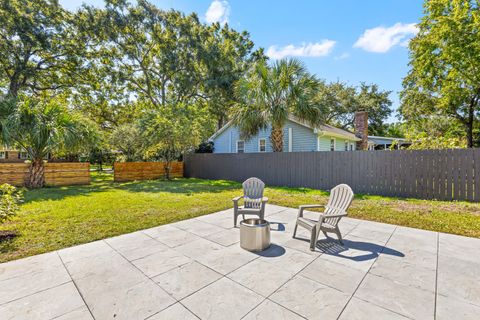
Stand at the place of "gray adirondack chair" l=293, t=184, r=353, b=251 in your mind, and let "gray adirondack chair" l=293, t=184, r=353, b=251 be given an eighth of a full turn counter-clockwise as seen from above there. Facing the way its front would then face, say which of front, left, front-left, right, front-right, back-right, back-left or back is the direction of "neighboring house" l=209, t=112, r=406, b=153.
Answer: back

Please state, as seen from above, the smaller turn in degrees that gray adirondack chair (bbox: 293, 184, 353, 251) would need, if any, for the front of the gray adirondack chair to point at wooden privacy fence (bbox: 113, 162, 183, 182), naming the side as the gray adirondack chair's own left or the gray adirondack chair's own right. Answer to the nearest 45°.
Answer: approximately 90° to the gray adirondack chair's own right

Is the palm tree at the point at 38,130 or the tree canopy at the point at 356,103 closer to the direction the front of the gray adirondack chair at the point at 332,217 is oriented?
the palm tree

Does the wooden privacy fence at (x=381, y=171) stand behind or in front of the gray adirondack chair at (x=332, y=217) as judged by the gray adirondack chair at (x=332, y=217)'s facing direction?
behind

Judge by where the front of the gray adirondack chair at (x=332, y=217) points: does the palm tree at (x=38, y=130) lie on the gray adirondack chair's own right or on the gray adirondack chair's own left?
on the gray adirondack chair's own right

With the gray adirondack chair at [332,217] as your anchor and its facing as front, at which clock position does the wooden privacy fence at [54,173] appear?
The wooden privacy fence is roughly at 2 o'clock from the gray adirondack chair.

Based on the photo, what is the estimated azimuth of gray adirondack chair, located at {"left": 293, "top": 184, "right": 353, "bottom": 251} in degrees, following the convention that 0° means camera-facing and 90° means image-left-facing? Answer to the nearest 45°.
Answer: approximately 45°

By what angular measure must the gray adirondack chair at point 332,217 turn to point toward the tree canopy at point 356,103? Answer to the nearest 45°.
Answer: approximately 135° to its right

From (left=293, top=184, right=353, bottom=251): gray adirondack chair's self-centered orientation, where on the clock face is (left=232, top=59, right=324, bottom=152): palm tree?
The palm tree is roughly at 4 o'clock from the gray adirondack chair.

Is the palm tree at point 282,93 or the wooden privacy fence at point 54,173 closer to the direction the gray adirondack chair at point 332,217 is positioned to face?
the wooden privacy fence

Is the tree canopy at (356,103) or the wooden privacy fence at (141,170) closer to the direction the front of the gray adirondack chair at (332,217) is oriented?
the wooden privacy fence
